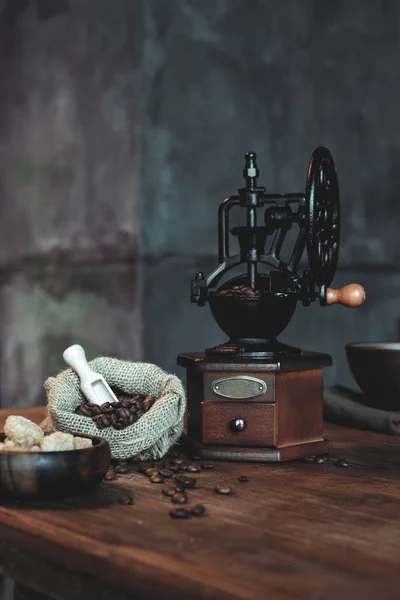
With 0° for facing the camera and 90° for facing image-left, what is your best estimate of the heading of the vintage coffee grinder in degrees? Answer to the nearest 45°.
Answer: approximately 0°

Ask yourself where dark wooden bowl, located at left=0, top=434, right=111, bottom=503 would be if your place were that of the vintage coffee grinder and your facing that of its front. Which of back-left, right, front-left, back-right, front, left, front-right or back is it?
front-right
